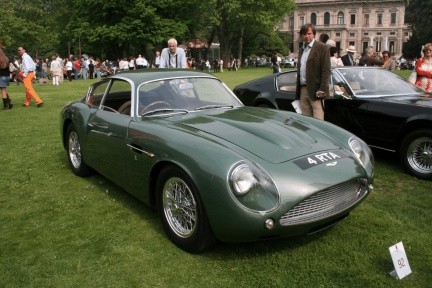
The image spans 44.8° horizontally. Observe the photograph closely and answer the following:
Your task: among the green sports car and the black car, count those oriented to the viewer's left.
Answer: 0

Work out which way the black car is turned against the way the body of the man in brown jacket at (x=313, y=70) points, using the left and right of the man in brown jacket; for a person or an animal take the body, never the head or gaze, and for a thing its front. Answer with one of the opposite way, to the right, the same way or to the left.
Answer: to the left

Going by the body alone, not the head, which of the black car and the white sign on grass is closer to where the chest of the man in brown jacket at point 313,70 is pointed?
the white sign on grass

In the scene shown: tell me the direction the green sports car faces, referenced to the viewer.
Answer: facing the viewer and to the right of the viewer

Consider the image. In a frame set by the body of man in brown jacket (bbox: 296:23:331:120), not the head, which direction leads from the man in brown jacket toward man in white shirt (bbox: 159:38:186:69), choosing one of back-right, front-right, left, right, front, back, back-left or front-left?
right

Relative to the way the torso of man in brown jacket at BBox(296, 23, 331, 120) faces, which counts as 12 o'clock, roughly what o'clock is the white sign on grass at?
The white sign on grass is roughly at 10 o'clock from the man in brown jacket.

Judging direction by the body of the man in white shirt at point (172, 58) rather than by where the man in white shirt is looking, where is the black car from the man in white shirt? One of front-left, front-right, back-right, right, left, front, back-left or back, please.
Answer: front-left

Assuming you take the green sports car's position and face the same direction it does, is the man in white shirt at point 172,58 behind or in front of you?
behind

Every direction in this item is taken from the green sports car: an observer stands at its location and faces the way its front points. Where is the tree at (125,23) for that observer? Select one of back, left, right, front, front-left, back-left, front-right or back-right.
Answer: back-left

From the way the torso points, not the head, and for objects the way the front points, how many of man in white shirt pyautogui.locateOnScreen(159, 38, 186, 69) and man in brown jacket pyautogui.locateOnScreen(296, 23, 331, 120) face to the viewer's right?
0

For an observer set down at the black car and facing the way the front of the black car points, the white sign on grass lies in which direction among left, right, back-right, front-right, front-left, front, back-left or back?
front-right
